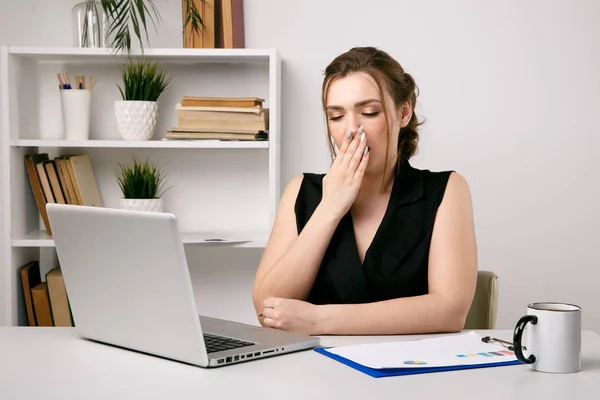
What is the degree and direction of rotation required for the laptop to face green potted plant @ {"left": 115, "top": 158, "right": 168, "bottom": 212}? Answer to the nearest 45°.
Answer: approximately 45° to its left

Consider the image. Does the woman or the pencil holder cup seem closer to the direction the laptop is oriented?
the woman

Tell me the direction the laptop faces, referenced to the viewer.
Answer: facing away from the viewer and to the right of the viewer

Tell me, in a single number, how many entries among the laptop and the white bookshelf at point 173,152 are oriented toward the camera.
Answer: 1

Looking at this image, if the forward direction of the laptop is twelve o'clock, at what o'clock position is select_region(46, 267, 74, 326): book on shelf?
The book on shelf is roughly at 10 o'clock from the laptop.

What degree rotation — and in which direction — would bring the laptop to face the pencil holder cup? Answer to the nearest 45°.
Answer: approximately 45° to its left

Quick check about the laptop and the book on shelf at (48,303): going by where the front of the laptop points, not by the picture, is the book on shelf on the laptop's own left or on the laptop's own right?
on the laptop's own left
